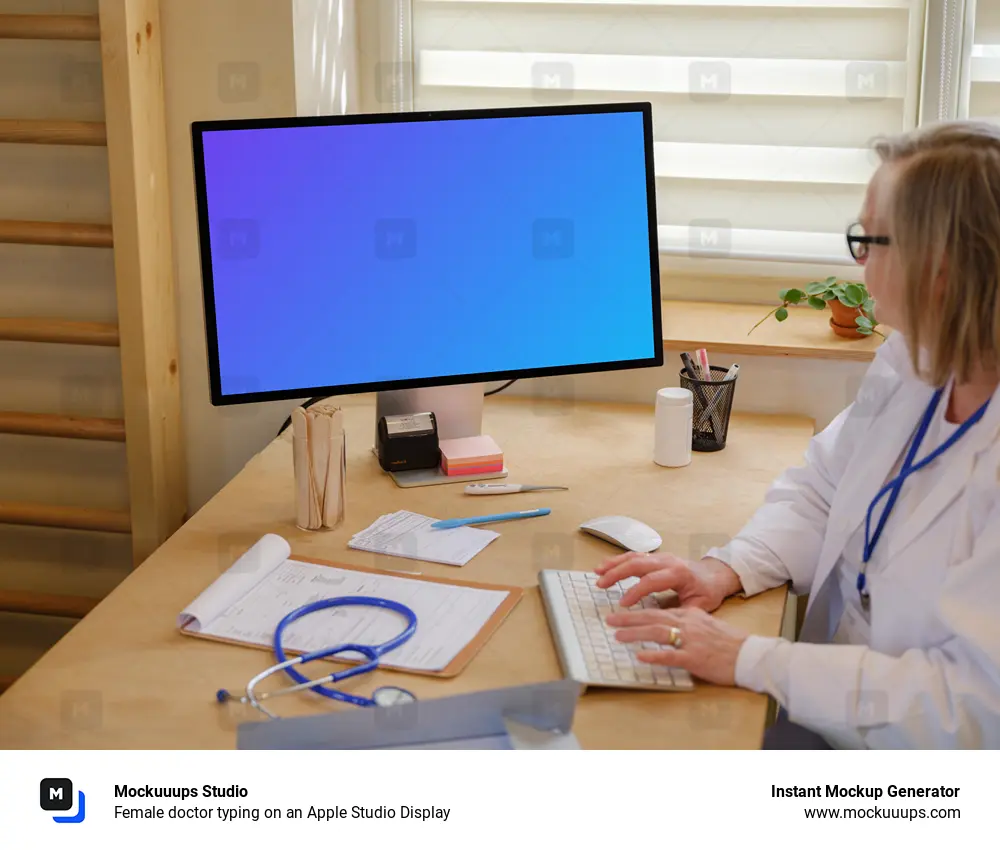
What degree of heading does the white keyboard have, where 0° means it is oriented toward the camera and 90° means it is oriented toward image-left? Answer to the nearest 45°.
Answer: approximately 270°

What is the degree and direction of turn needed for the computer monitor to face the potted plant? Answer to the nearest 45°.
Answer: approximately 135° to its left

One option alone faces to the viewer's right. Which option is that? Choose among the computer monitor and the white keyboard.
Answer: the white keyboard

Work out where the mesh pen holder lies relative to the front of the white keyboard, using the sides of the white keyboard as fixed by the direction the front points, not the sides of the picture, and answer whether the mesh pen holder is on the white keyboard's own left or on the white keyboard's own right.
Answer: on the white keyboard's own left

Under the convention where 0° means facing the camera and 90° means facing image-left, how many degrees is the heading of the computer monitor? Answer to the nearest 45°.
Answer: approximately 0°

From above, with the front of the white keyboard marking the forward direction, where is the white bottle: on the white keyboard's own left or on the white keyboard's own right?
on the white keyboard's own left

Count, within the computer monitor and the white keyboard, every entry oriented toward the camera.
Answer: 1
